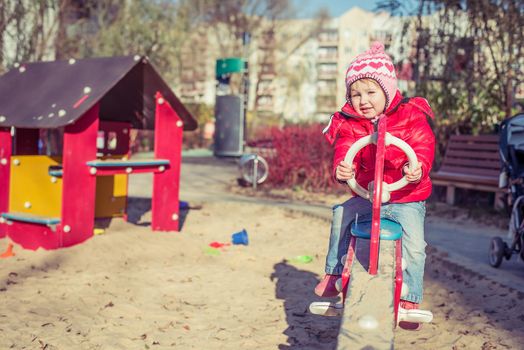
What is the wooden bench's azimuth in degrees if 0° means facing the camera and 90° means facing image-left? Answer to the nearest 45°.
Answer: approximately 45°

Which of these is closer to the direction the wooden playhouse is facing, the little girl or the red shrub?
the little girl

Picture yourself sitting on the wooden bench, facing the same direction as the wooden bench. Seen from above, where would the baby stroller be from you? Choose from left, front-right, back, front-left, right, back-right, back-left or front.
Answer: front-left

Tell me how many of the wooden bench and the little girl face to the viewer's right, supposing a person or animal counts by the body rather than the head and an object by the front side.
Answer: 0

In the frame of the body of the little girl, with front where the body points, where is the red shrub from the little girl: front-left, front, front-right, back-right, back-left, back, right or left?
back

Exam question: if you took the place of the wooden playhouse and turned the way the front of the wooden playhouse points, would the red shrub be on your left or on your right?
on your left

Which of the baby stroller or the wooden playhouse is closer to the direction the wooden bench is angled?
the wooden playhouse

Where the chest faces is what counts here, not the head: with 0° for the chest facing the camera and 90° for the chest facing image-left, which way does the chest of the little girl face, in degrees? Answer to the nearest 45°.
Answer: approximately 0°

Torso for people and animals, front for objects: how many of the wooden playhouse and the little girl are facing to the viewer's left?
0
